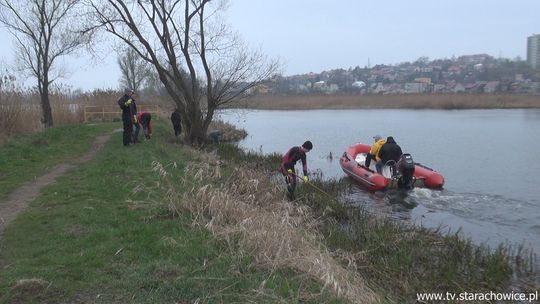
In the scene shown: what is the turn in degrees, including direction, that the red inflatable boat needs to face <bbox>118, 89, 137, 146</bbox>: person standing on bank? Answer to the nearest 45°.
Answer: approximately 45° to its left

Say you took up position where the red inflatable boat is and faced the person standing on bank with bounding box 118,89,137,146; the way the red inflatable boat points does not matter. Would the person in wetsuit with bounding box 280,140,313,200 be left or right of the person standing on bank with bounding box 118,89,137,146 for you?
left

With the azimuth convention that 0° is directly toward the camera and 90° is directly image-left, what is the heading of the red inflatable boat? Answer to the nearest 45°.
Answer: approximately 135°

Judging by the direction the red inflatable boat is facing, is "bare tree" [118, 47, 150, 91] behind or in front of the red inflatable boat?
in front

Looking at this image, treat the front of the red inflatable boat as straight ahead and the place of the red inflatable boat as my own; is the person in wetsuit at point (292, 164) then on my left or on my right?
on my left
